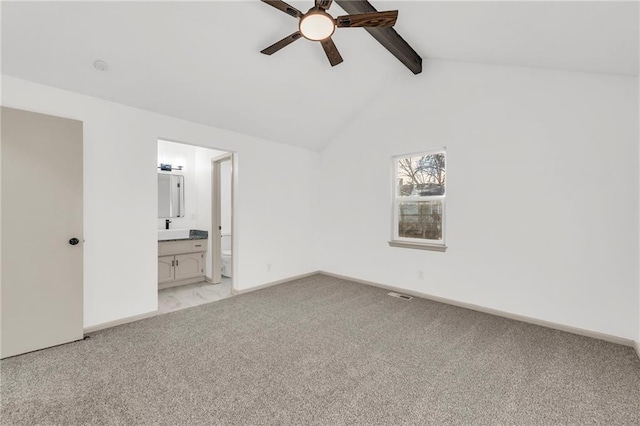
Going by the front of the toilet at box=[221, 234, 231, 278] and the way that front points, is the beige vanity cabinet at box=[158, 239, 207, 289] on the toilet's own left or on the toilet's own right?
on the toilet's own right

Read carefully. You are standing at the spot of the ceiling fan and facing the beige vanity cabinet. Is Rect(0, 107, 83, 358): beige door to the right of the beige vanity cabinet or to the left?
left

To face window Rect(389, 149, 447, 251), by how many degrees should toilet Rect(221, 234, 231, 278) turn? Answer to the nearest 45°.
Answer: approximately 45° to its left

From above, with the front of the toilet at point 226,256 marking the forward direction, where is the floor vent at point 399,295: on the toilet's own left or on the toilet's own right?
on the toilet's own left

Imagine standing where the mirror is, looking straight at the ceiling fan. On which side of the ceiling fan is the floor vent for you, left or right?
left

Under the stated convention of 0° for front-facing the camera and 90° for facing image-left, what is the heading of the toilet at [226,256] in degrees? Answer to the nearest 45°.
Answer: approximately 0°
